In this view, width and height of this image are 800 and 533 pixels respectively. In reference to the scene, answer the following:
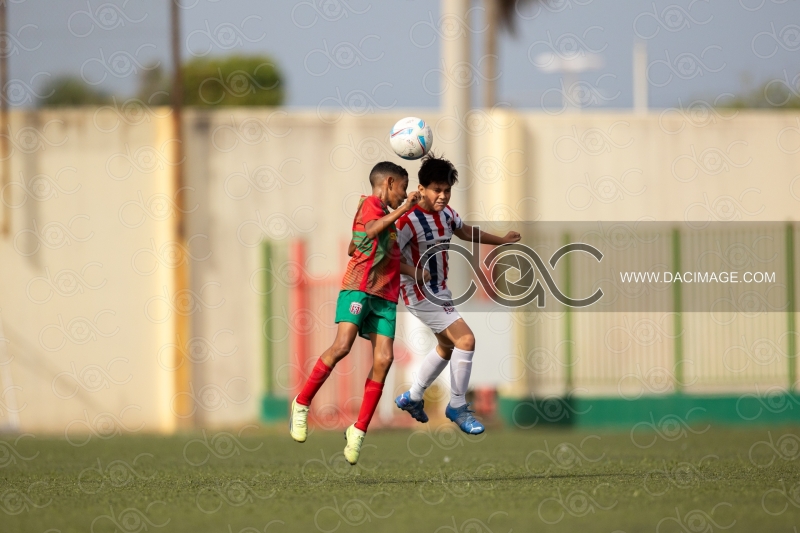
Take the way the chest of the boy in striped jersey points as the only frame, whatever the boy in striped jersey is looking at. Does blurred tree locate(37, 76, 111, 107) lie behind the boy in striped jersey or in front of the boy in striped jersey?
behind

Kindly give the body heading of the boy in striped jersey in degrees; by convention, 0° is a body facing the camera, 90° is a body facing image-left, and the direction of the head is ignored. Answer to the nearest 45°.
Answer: approximately 315°

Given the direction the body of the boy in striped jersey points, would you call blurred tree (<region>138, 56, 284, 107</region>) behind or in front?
behind

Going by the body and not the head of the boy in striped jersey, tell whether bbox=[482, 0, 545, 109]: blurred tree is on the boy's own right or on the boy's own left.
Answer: on the boy's own left
